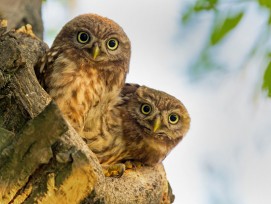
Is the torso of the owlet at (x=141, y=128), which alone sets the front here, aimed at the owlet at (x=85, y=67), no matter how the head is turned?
no

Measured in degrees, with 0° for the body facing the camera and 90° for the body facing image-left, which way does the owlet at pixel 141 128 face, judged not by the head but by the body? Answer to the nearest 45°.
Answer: approximately 315°
